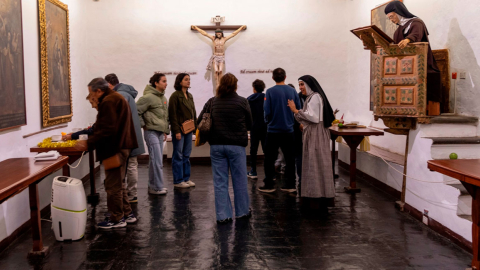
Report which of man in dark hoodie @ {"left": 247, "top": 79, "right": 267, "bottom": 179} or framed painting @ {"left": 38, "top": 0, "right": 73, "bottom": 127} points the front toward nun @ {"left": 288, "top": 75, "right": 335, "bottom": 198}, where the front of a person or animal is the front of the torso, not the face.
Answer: the framed painting

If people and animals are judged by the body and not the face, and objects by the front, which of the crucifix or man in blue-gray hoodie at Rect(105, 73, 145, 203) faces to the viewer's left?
the man in blue-gray hoodie

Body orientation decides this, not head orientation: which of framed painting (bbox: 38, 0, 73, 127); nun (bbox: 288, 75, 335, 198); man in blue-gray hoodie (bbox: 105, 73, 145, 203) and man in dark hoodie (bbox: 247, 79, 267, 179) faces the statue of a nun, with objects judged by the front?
the framed painting

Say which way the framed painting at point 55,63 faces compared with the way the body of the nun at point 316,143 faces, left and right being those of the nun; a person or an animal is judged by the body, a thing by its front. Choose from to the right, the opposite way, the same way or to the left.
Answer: the opposite way

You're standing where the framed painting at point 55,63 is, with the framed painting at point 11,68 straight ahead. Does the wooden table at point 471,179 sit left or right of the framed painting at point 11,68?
left

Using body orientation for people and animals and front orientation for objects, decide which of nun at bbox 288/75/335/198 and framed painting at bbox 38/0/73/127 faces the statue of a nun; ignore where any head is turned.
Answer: the framed painting

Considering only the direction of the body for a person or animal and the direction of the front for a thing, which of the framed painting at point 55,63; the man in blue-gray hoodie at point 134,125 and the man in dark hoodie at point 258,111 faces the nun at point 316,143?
the framed painting

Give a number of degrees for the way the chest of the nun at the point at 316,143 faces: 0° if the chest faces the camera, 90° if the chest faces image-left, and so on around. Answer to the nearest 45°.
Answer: approximately 90°

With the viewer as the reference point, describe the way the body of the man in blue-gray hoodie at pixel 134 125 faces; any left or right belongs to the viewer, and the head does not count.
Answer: facing to the left of the viewer

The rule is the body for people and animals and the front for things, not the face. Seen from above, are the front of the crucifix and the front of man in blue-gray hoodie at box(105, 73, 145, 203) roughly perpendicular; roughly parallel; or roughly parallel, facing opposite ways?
roughly perpendicular

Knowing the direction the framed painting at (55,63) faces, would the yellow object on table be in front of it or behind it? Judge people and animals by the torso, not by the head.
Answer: in front

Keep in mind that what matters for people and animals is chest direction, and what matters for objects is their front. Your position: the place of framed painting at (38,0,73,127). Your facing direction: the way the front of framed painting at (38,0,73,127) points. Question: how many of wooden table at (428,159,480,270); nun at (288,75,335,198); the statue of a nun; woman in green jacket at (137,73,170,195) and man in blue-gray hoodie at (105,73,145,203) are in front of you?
5

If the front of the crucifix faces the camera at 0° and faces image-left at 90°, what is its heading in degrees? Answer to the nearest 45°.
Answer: approximately 0°

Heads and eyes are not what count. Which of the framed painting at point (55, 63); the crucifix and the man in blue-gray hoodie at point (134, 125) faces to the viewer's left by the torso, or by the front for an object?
the man in blue-gray hoodie

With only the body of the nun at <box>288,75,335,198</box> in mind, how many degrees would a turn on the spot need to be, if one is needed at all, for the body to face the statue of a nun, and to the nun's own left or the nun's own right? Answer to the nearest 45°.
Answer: approximately 180°

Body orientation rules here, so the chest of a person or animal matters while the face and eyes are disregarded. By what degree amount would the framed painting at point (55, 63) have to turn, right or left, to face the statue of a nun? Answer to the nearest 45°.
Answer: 0° — it already faces it
